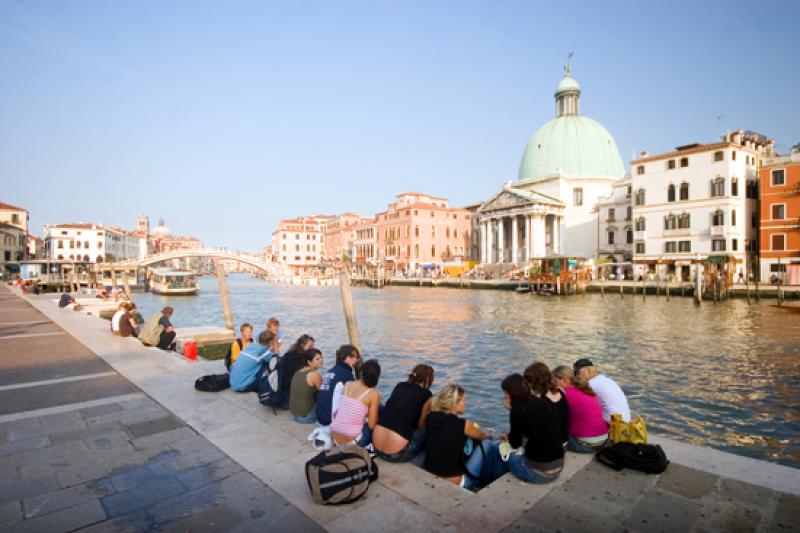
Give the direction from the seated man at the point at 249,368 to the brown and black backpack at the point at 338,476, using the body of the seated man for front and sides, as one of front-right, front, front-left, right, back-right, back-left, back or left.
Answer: back-right

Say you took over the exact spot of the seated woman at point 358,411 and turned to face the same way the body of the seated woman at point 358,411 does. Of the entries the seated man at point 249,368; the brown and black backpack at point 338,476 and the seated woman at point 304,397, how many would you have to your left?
2

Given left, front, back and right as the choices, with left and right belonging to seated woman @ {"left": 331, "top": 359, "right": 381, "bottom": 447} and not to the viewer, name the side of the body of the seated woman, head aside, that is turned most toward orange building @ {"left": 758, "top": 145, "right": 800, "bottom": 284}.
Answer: front

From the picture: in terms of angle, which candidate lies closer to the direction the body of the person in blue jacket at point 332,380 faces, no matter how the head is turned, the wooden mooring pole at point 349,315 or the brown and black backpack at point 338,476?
the wooden mooring pole

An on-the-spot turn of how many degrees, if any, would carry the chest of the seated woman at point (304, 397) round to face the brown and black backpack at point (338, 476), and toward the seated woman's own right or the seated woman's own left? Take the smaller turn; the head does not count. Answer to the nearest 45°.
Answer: approximately 135° to the seated woman's own right

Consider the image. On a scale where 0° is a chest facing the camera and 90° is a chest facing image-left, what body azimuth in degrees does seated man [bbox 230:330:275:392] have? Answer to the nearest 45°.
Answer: approximately 225°

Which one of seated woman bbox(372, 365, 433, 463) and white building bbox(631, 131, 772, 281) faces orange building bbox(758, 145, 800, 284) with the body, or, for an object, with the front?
the seated woman

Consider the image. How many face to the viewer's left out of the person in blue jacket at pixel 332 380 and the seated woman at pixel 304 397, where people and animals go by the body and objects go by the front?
0

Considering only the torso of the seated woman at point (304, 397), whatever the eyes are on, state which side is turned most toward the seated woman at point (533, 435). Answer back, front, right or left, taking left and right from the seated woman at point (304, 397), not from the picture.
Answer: right

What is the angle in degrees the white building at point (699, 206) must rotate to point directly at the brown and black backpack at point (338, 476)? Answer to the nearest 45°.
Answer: approximately 45° to its left

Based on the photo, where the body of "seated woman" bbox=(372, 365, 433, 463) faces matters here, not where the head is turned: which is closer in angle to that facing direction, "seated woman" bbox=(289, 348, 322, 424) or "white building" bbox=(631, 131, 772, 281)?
the white building

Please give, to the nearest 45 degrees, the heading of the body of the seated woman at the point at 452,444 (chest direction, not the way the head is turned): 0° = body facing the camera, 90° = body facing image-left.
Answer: approximately 225°

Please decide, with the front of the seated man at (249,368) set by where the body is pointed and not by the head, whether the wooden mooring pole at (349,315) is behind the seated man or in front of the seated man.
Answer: in front

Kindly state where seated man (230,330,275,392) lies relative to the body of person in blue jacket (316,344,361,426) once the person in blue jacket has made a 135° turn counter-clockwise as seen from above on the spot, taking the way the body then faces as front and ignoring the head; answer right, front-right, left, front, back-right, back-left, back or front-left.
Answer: front-right

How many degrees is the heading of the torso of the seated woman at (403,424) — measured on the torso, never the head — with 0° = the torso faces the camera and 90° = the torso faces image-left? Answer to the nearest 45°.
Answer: approximately 225°
